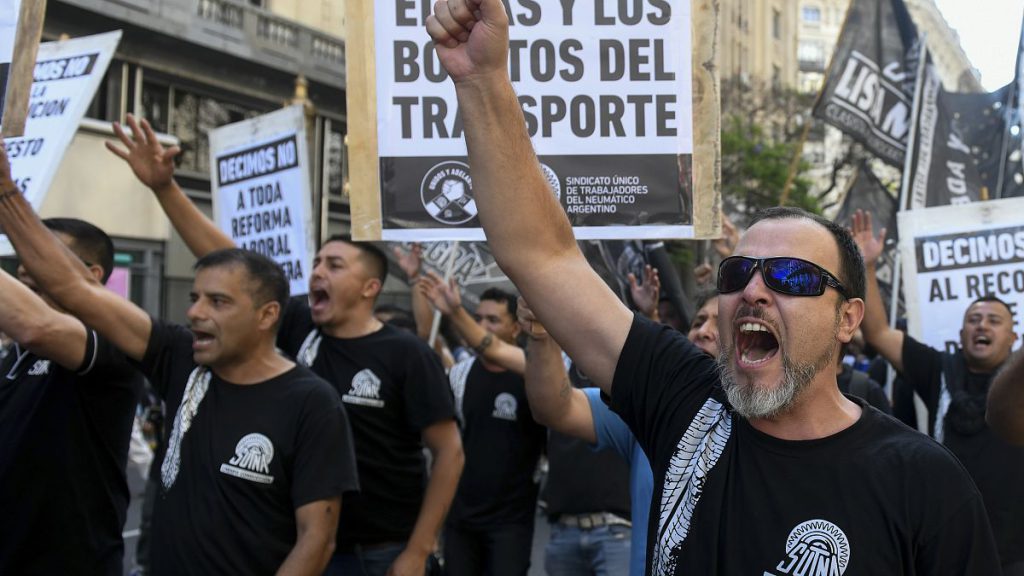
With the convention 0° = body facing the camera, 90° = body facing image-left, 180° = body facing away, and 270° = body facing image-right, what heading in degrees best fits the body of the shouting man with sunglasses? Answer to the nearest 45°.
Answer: approximately 45°

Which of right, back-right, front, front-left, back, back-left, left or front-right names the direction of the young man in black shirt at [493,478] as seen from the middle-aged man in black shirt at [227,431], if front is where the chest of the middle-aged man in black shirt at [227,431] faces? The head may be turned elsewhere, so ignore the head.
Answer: back

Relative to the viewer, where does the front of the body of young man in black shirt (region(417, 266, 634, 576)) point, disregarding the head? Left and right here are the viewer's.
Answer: facing the viewer and to the left of the viewer

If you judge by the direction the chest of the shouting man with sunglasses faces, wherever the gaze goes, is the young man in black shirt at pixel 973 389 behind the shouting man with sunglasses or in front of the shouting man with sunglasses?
behind

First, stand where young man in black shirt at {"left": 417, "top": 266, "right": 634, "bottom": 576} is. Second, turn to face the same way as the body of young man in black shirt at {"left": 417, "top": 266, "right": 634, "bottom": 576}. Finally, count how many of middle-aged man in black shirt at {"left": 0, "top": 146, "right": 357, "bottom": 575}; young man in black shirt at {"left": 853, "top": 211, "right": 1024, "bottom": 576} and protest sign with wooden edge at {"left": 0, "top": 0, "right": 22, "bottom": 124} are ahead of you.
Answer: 2

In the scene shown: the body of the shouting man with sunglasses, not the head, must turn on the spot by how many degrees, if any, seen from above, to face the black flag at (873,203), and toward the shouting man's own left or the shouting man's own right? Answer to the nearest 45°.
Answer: approximately 135° to the shouting man's own right

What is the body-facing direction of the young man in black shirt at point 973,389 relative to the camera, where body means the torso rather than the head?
toward the camera

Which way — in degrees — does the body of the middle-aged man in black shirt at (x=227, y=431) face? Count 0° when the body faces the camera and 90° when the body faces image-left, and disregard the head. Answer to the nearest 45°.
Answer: approximately 45°
